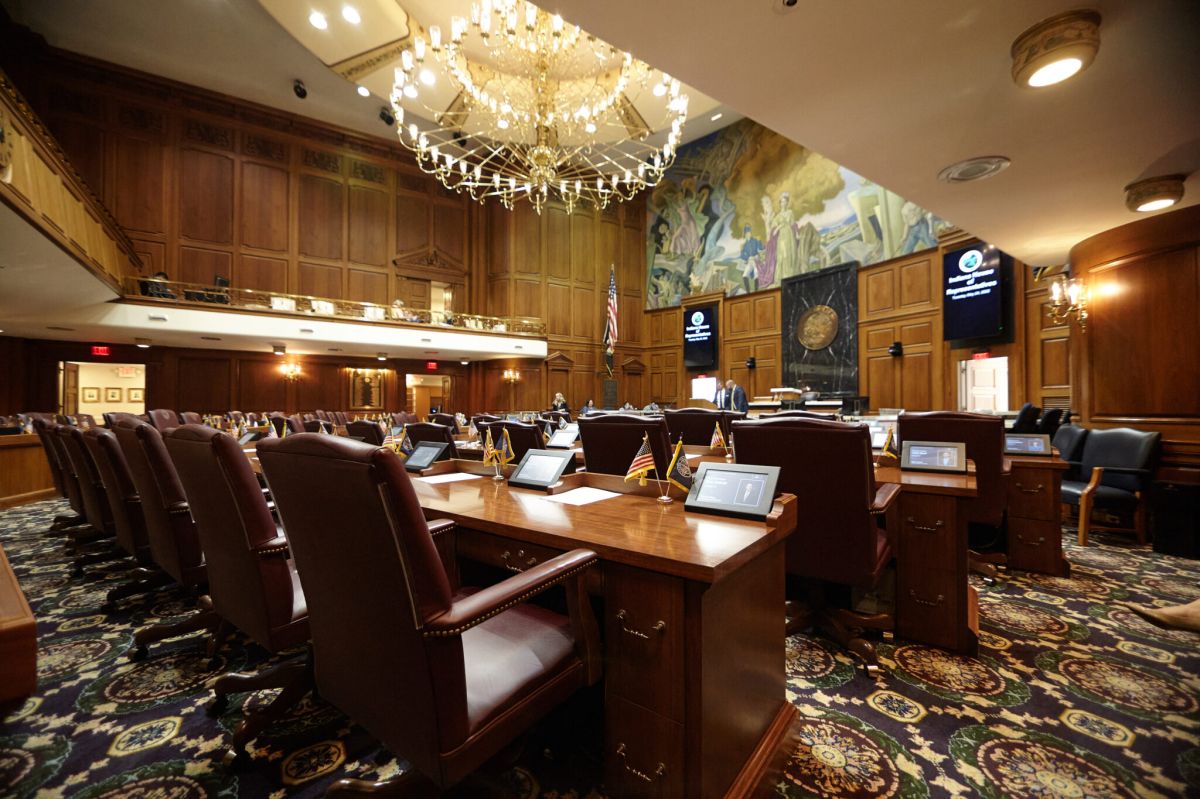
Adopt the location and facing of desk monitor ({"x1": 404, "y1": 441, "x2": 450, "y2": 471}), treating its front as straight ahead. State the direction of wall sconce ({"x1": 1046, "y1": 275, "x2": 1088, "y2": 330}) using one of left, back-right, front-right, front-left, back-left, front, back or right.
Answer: back-left

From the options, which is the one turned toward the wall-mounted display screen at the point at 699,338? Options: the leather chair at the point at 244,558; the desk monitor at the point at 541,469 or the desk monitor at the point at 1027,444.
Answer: the leather chair

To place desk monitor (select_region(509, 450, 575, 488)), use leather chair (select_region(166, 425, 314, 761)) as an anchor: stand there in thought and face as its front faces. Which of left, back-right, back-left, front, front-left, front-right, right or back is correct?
front-right

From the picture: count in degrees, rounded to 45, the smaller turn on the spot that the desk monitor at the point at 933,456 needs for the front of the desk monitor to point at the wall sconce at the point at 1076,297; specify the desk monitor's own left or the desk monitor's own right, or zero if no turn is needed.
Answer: approximately 180°

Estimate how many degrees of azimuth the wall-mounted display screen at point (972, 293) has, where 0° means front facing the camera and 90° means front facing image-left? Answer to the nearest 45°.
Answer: approximately 45°

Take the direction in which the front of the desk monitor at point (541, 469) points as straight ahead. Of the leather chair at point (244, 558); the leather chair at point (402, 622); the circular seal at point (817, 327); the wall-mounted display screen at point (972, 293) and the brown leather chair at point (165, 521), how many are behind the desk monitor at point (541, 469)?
2

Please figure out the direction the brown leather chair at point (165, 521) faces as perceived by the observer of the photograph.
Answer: facing away from the viewer and to the right of the viewer

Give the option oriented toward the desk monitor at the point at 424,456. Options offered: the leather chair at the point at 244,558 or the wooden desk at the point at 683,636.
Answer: the leather chair
